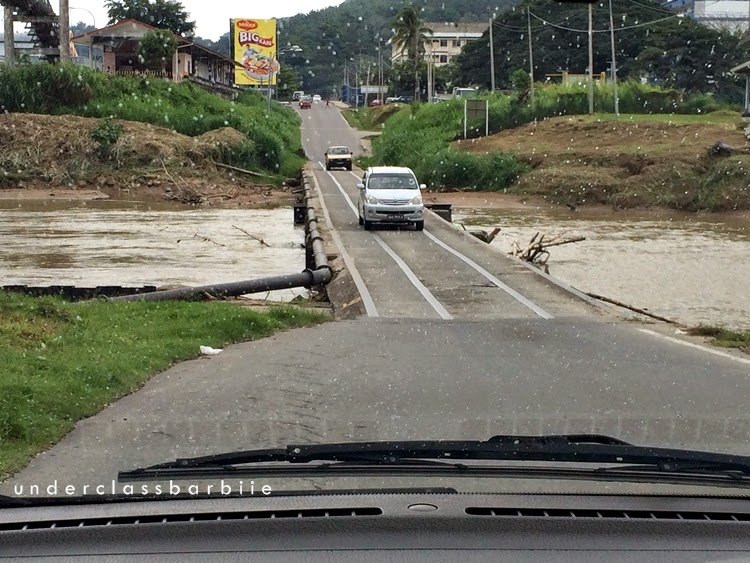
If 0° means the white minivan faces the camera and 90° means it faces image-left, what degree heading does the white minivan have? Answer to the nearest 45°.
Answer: approximately 0°

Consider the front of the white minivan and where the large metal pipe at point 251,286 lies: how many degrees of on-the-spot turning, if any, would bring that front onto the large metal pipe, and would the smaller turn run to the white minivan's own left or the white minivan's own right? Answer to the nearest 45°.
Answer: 0° — it already faces it
